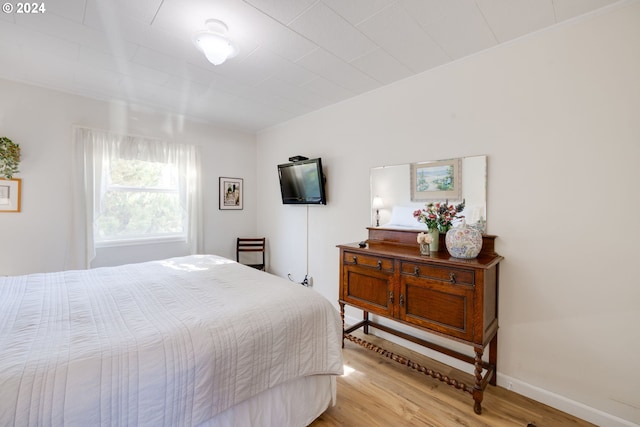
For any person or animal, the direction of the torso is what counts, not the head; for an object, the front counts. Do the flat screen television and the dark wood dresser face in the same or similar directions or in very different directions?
same or similar directions

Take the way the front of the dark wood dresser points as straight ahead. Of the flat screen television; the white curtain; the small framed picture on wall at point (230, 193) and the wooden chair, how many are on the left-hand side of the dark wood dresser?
0

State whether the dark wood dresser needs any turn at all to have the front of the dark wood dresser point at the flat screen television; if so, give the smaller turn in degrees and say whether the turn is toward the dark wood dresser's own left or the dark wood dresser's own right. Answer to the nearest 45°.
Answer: approximately 90° to the dark wood dresser's own right

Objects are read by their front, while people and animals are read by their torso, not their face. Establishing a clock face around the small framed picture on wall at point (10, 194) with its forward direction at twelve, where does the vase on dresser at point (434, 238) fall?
The vase on dresser is roughly at 11 o'clock from the small framed picture on wall.

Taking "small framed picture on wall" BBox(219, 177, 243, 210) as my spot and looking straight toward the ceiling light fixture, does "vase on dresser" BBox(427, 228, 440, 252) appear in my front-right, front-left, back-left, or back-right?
front-left

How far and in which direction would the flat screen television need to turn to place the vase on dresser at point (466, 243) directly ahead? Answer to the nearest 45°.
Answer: approximately 90° to its left

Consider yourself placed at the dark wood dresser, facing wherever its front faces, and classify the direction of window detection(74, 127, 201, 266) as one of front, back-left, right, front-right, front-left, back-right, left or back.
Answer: front-right

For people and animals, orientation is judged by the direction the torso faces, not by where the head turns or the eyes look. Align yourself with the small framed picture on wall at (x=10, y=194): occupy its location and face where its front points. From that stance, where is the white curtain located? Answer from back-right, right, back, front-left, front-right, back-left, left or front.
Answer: left

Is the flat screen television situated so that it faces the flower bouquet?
no

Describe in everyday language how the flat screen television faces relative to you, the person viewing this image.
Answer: facing the viewer and to the left of the viewer

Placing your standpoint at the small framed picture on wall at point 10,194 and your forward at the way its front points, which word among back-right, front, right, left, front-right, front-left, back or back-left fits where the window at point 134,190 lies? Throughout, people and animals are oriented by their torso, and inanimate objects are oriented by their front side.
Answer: left

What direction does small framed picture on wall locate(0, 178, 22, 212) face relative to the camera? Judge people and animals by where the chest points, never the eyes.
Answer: toward the camera

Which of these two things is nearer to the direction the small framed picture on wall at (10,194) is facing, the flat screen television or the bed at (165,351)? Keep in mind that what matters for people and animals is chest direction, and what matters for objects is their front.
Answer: the bed

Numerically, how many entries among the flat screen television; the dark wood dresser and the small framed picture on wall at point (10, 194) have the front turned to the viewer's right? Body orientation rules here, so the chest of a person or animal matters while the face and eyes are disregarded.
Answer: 0
